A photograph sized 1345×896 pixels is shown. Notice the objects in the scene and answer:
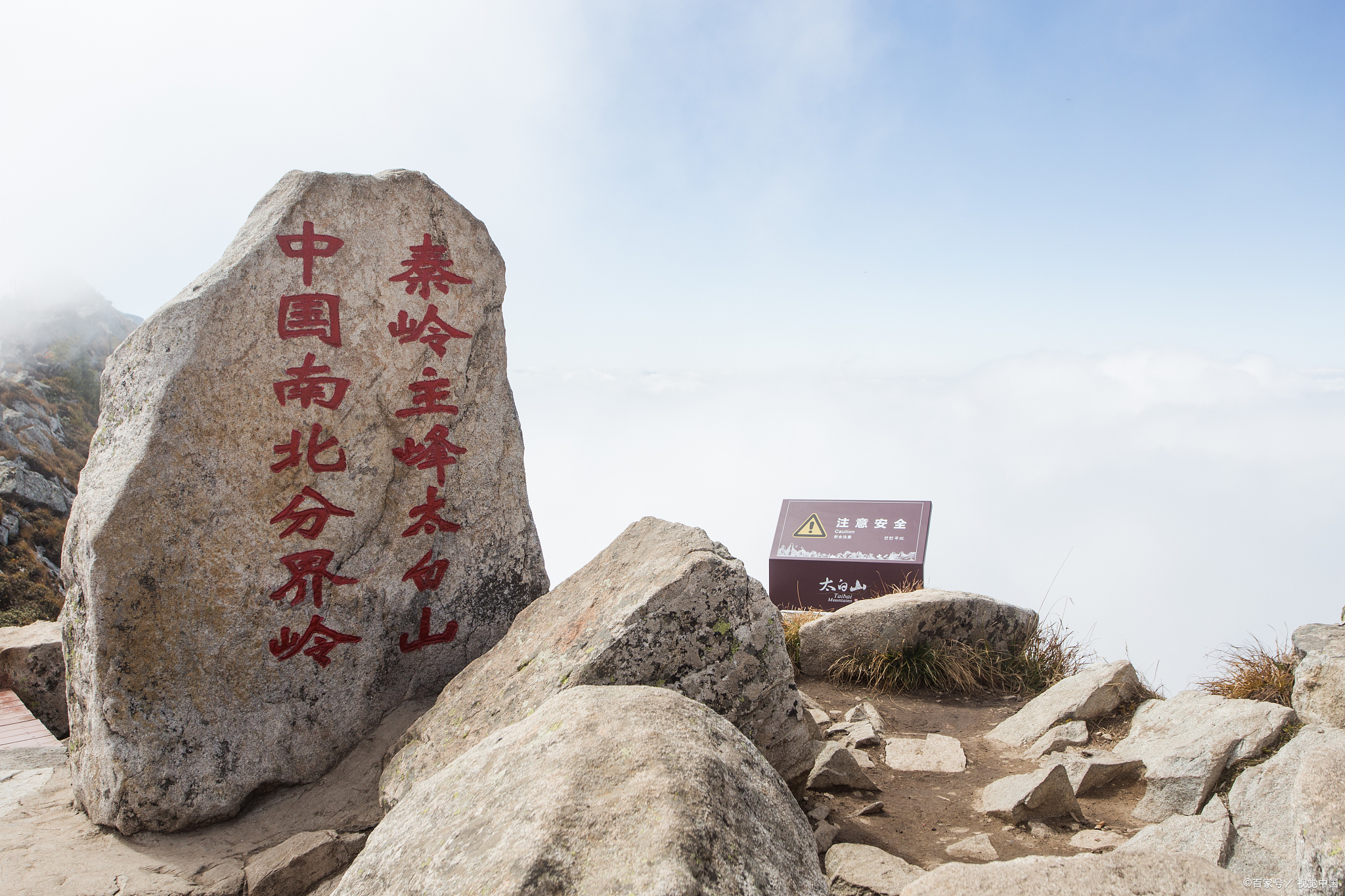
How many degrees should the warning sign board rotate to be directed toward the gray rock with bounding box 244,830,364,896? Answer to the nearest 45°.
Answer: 0° — it already faces it

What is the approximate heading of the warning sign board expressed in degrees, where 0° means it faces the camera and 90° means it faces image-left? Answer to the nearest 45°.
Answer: approximately 0°

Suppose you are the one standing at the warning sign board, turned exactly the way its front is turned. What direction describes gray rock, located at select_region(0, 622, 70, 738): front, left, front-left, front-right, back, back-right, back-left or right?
front-right

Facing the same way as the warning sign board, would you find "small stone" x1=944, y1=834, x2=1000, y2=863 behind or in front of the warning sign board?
in front

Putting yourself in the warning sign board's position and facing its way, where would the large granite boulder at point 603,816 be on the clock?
The large granite boulder is roughly at 12 o'clock from the warning sign board.

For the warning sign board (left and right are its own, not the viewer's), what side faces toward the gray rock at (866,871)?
front

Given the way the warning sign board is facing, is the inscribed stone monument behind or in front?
in front

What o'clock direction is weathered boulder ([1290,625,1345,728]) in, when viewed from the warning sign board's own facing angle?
The weathered boulder is roughly at 11 o'clock from the warning sign board.

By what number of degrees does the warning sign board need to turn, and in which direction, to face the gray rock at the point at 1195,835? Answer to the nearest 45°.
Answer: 0° — it already faces it

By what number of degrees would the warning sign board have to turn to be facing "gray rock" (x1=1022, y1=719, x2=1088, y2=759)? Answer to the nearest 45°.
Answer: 0° — it already faces it

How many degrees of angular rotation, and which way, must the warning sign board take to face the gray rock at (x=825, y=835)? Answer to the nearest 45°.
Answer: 0° — it already faces it
